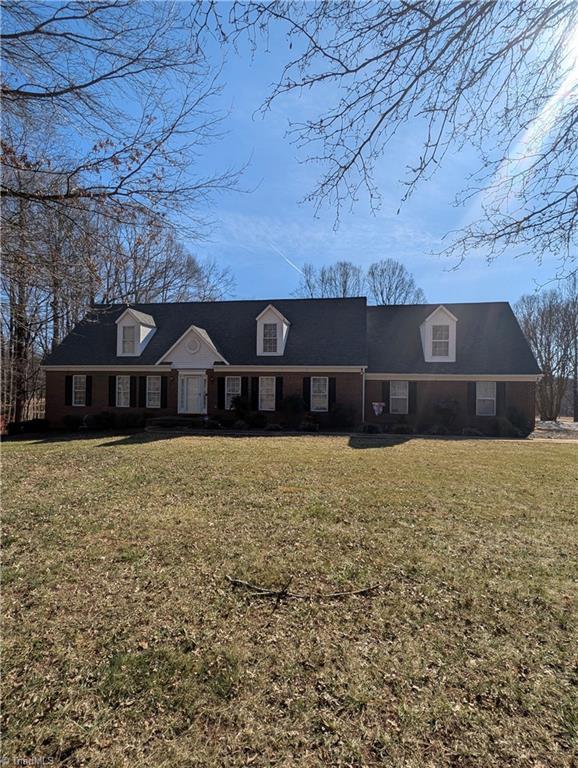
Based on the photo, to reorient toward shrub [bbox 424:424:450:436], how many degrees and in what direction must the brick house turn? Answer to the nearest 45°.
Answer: approximately 45° to its left

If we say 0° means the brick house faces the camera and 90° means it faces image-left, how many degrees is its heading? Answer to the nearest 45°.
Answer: approximately 0°

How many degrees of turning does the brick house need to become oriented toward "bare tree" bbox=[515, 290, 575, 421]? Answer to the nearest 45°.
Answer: approximately 135° to its left

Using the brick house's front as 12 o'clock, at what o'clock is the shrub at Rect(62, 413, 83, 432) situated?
The shrub is roughly at 3 o'clock from the brick house.

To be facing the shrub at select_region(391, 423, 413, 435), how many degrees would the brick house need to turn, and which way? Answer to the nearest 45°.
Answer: approximately 45° to its left

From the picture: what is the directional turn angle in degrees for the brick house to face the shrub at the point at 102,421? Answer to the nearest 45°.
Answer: approximately 90° to its right

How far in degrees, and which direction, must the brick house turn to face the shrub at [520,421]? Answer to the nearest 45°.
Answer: approximately 90° to its left

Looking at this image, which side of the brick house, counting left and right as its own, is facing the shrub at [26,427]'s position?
right
